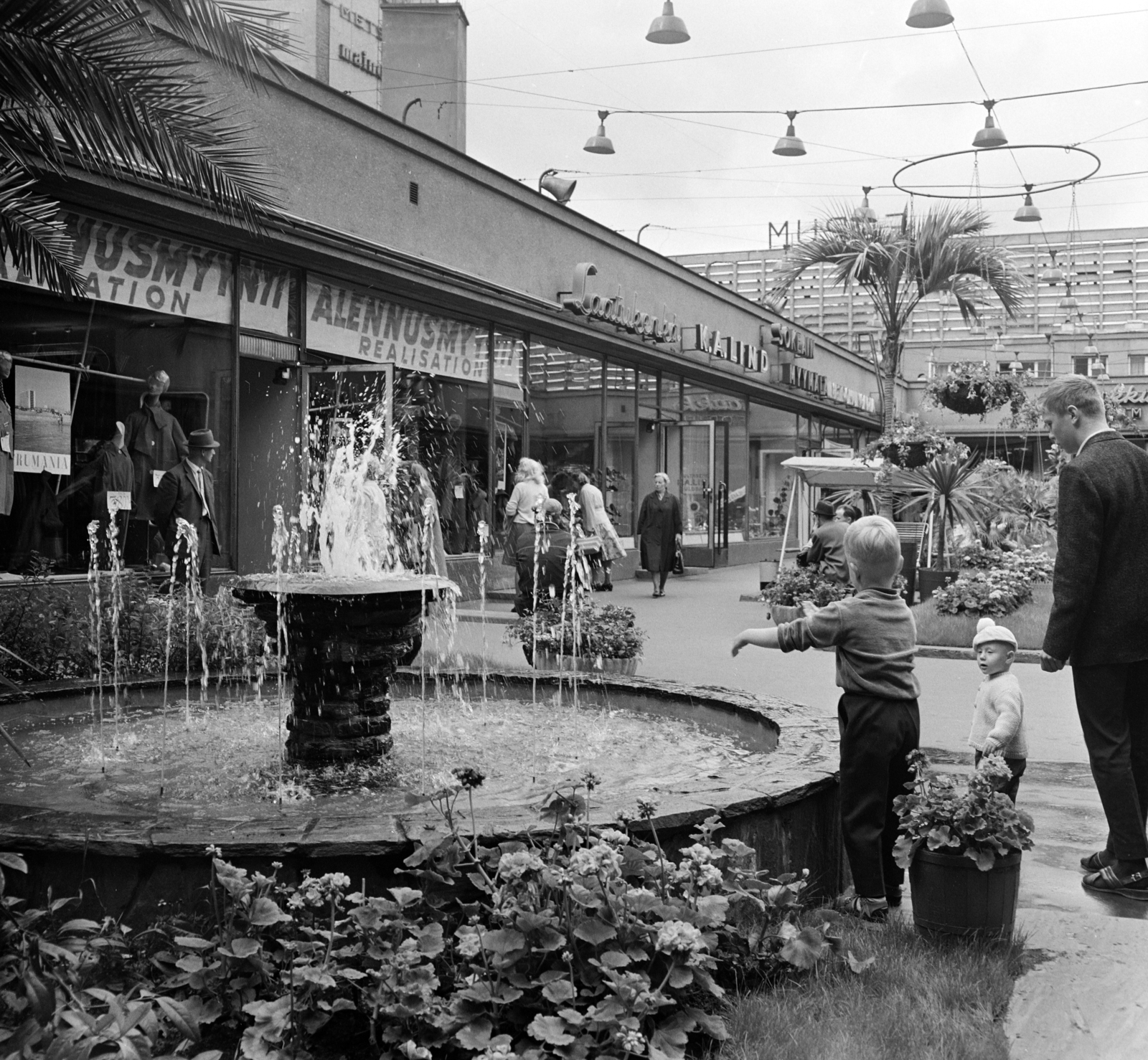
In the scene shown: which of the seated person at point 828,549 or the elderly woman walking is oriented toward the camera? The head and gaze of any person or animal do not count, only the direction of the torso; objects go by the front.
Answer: the elderly woman walking

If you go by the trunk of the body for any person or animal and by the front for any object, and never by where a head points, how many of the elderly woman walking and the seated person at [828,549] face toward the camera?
1

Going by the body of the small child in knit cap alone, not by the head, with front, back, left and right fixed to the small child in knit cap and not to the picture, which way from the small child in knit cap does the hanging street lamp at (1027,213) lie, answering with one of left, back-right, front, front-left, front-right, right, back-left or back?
back-right

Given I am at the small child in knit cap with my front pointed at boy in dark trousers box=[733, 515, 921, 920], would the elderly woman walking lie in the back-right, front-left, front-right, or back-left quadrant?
back-right

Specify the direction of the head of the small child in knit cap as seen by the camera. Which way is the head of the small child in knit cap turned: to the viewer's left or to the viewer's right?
to the viewer's left

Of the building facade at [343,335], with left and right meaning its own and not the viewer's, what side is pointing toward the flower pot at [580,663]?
front

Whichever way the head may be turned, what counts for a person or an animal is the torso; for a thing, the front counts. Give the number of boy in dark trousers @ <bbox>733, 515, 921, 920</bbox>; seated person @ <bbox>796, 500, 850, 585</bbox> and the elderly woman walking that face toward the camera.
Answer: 1

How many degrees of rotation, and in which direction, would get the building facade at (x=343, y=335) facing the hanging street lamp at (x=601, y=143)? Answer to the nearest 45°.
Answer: approximately 90° to its left

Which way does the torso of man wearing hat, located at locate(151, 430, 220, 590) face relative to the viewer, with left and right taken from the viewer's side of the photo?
facing the viewer and to the right of the viewer

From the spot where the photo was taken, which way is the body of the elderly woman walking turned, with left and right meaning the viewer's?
facing the viewer

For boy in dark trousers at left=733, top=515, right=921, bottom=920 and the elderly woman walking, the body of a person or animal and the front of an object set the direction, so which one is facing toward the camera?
the elderly woman walking

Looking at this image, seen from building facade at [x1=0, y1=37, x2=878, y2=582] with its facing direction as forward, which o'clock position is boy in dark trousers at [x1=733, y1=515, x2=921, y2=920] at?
The boy in dark trousers is roughly at 1 o'clock from the building facade.

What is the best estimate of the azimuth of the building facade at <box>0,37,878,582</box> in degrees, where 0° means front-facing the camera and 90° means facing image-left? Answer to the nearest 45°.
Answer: approximately 315°
